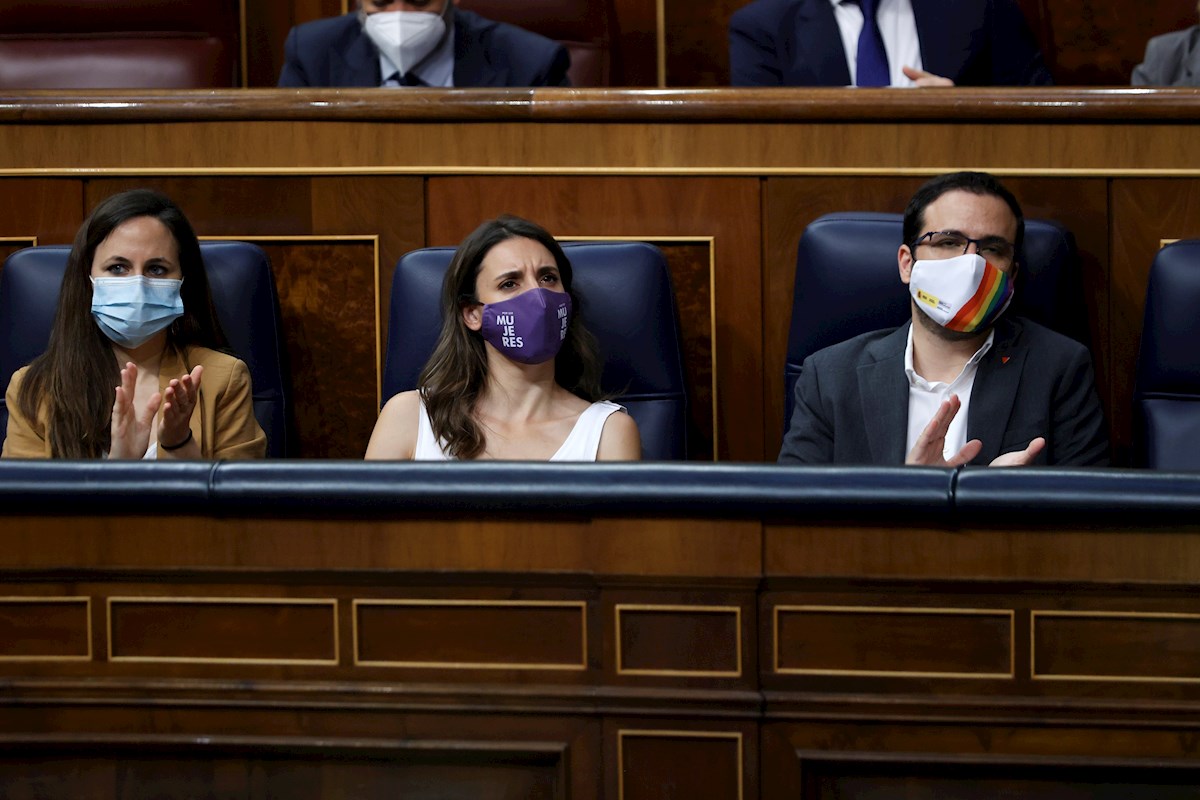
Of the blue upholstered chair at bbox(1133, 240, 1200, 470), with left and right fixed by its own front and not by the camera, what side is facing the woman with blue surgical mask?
right

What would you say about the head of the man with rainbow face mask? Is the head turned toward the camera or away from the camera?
toward the camera

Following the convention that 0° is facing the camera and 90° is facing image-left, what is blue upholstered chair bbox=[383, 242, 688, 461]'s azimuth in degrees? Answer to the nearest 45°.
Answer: approximately 0°

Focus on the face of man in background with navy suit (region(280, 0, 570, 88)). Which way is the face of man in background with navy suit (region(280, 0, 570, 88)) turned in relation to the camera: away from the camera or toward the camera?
toward the camera

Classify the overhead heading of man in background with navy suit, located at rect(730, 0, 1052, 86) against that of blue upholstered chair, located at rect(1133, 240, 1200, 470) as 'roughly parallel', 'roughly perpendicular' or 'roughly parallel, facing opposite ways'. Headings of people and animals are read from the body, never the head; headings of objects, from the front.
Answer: roughly parallel

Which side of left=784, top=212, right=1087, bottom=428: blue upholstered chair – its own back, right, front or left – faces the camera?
front

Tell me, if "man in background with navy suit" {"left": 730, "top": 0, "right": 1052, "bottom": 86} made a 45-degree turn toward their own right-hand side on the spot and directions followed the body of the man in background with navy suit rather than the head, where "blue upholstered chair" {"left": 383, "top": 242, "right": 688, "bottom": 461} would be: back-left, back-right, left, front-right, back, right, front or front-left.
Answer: front

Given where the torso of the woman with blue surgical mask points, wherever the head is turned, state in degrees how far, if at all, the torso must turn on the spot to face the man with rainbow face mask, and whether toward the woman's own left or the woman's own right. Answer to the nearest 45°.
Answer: approximately 45° to the woman's own left

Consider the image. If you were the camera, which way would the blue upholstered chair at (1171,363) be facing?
facing the viewer

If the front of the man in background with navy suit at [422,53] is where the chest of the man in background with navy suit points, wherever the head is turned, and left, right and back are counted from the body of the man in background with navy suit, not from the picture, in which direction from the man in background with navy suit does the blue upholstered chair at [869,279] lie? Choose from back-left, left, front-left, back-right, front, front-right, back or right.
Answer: front-left

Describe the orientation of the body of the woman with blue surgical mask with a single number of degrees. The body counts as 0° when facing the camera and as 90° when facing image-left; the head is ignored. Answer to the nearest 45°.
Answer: approximately 0°
